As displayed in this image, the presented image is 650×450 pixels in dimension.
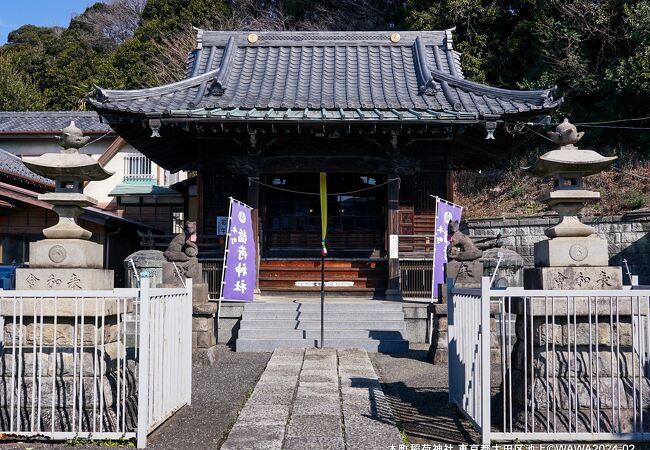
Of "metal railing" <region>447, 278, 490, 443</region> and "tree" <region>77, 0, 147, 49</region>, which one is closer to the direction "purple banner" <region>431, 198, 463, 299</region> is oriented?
the metal railing

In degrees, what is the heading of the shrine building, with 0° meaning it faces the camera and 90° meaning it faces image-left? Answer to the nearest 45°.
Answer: approximately 0°

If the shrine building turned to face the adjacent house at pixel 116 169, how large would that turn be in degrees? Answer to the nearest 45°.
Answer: approximately 135° to its right

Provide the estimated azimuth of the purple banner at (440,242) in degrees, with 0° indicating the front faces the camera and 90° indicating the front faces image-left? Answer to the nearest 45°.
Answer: approximately 0°

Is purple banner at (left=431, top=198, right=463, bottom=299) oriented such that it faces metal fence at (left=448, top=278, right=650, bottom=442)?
yes

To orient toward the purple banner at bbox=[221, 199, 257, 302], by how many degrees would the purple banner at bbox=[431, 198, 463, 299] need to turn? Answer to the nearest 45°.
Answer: approximately 90° to its right

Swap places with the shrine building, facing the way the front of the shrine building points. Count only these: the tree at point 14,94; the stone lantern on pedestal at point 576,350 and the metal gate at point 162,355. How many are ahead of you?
2
